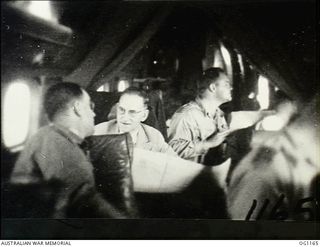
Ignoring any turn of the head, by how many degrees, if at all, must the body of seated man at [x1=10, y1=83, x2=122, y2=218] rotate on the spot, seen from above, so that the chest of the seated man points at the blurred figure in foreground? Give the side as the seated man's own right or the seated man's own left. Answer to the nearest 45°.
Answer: approximately 45° to the seated man's own right

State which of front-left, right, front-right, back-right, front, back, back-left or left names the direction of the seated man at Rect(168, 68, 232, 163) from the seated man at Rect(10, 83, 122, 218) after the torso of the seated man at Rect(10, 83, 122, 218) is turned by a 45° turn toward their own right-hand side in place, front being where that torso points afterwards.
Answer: front

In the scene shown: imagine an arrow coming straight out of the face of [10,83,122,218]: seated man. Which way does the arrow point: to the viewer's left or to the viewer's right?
to the viewer's right

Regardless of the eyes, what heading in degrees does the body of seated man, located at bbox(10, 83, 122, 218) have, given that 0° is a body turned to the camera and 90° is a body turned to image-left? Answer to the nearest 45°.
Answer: approximately 225°

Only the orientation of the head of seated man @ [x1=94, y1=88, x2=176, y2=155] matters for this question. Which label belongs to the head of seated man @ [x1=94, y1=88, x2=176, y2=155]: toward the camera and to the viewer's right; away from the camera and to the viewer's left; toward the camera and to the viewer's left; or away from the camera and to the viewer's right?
toward the camera and to the viewer's left
